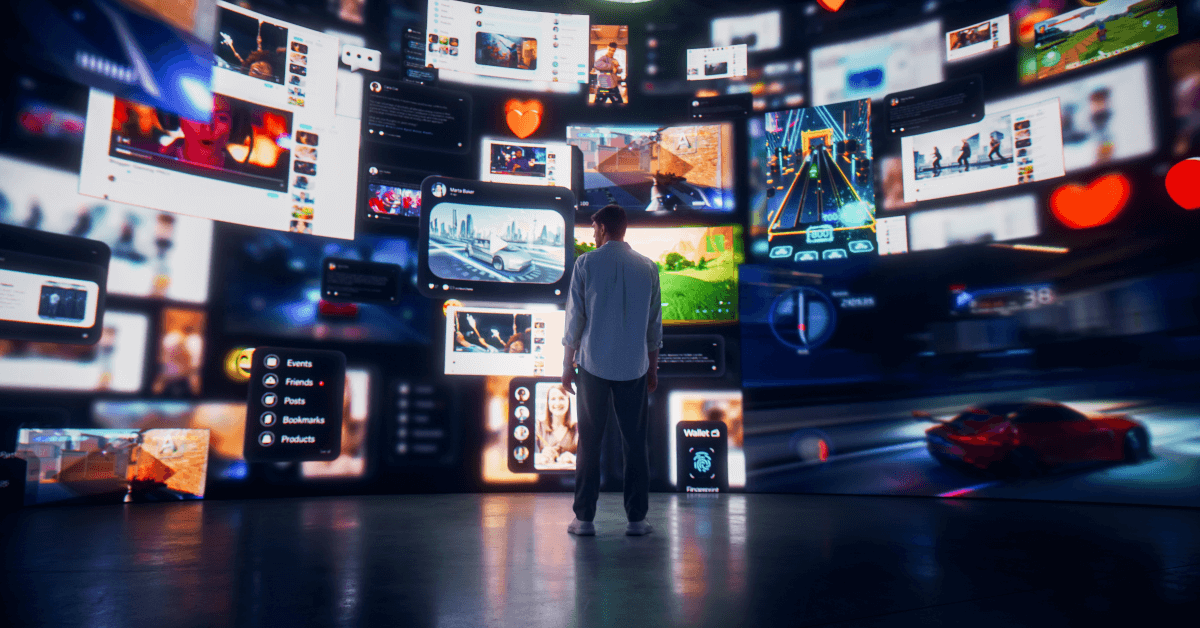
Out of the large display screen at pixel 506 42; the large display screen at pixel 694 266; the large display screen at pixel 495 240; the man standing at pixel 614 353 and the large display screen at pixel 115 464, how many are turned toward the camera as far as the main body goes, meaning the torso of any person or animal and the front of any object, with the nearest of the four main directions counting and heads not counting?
4

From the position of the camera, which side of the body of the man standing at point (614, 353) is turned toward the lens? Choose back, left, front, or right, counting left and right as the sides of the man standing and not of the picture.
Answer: back

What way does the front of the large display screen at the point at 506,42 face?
toward the camera

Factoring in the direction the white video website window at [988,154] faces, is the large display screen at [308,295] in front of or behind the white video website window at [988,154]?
in front

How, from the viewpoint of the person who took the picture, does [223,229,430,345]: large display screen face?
facing the viewer

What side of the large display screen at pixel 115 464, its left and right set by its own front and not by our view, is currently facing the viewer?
front

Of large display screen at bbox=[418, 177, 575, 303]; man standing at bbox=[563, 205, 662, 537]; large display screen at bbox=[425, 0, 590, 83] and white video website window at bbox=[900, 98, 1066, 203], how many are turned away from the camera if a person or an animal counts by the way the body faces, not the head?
1

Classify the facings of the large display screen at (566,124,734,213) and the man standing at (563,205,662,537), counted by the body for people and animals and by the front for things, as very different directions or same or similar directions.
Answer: very different directions

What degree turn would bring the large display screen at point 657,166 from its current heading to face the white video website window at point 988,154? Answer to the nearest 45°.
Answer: approximately 90° to its left

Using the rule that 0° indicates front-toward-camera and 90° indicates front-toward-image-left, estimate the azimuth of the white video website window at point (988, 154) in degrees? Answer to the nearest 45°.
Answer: approximately 45°

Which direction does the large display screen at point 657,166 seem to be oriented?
toward the camera

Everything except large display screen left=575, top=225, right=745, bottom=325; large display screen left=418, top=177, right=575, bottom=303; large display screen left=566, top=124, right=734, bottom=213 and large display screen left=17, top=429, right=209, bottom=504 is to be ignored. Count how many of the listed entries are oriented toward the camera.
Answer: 4

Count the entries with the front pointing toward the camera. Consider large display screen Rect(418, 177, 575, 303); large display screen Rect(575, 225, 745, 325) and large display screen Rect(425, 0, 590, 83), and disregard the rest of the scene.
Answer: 3

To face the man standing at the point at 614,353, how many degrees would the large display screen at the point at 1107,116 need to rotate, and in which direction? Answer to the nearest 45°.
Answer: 0° — it already faces them
